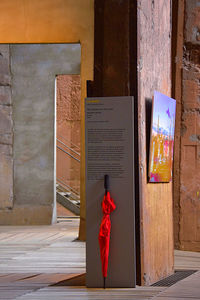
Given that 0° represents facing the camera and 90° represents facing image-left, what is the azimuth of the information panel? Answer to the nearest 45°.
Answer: approximately 0°
